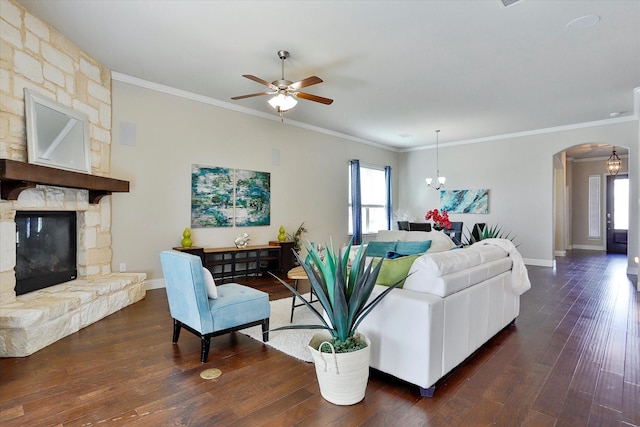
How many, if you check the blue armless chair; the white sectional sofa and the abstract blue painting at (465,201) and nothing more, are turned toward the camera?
1

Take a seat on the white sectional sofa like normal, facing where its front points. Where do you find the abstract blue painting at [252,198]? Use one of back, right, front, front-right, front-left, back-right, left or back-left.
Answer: front

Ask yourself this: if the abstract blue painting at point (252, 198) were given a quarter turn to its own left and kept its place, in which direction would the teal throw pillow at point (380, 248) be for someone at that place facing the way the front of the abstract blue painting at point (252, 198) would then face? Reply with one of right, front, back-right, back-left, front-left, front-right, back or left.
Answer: right

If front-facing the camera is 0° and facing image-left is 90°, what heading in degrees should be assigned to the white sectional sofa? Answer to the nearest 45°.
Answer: approximately 135°

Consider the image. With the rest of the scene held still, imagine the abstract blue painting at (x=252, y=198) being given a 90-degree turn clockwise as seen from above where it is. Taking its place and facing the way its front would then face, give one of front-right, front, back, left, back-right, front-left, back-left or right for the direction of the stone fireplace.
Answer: front

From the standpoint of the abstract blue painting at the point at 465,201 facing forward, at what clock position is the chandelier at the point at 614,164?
The chandelier is roughly at 8 o'clock from the abstract blue painting.

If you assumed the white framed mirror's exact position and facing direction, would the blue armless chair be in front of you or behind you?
in front

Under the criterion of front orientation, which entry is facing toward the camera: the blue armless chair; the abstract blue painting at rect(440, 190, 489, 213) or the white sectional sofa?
the abstract blue painting

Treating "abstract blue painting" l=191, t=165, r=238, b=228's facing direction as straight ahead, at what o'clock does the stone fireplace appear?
The stone fireplace is roughly at 3 o'clock from the abstract blue painting.

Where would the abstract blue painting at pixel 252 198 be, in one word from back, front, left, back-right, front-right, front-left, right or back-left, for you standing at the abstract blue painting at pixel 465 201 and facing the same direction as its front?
front-right

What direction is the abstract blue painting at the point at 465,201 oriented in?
toward the camera

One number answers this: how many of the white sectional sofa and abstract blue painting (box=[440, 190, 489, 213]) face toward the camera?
1

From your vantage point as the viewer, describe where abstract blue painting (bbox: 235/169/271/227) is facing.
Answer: facing the viewer and to the right of the viewer

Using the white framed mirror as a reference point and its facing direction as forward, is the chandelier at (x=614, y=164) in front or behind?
in front

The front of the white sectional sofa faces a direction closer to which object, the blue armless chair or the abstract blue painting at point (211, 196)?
the abstract blue painting

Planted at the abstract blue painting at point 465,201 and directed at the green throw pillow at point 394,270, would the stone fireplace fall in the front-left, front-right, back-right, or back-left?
front-right

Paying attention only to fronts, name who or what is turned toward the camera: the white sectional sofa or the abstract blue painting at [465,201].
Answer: the abstract blue painting
